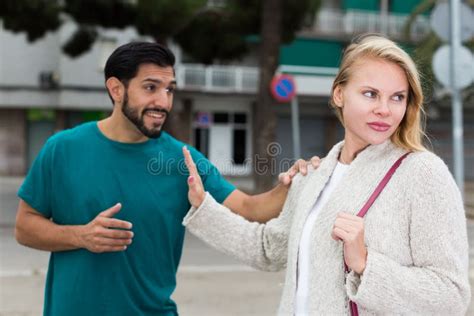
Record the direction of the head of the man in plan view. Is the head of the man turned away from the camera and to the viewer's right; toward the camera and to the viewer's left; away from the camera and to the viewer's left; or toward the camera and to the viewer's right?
toward the camera and to the viewer's right

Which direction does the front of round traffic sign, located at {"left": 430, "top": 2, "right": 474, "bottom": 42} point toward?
away from the camera

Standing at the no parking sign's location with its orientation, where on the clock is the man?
The man is roughly at 12 o'clock from the no parking sign.

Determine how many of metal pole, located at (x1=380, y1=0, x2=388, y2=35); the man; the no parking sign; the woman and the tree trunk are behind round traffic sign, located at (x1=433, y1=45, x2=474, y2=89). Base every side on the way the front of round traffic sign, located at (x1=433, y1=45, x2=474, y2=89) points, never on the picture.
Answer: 2

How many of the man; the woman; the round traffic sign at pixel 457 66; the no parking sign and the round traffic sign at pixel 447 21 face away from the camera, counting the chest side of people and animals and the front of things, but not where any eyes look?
2

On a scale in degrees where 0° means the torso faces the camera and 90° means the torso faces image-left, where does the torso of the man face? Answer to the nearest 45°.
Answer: approximately 315°

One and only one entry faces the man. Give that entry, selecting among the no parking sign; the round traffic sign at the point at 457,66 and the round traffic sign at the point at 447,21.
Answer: the no parking sign

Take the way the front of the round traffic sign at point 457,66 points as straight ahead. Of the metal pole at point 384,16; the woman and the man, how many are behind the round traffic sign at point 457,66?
2
